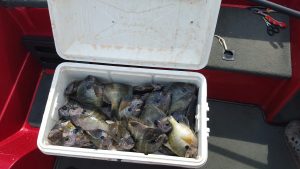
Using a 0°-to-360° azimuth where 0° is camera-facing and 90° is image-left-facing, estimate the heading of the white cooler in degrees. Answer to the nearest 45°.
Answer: approximately 0°

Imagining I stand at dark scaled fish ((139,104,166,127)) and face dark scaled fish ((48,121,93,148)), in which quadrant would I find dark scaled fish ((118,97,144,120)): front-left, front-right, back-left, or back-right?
front-right

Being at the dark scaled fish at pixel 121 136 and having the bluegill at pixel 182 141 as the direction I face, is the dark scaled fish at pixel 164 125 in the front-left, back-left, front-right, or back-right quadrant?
front-left

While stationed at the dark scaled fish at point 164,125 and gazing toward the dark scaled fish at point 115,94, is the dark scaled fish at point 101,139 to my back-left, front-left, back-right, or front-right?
front-left
